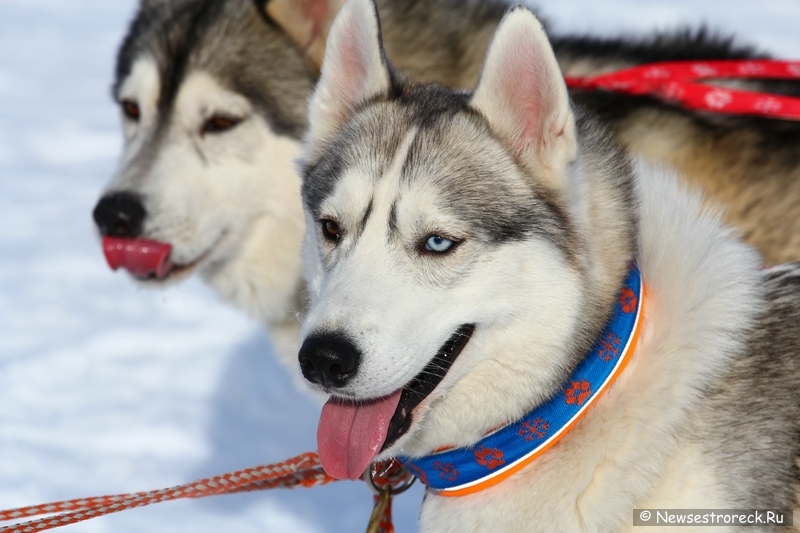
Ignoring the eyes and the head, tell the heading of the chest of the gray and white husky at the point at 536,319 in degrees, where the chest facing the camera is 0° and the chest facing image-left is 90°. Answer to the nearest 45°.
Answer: approximately 45°

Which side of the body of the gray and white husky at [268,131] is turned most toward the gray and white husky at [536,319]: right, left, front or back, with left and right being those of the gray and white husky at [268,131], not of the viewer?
left

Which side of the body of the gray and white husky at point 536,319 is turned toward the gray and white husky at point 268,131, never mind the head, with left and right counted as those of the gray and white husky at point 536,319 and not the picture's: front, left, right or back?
right

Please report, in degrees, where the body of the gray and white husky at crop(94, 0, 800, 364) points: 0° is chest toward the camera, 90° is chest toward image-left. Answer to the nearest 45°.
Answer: approximately 45°
